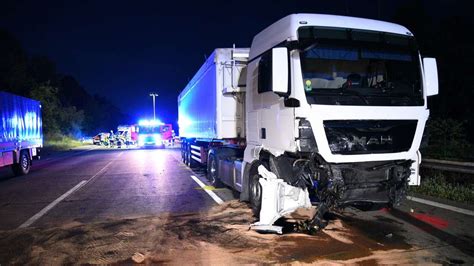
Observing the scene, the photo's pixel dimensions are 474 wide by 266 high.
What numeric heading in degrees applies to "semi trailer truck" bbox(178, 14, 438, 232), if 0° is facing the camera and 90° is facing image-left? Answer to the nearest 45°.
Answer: approximately 315°

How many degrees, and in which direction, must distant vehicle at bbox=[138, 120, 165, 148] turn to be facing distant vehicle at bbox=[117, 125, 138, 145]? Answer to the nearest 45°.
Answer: approximately 135° to its right

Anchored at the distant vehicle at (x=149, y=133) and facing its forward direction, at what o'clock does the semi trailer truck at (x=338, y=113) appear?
The semi trailer truck is roughly at 12 o'clock from the distant vehicle.

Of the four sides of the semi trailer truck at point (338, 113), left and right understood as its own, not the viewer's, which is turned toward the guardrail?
left

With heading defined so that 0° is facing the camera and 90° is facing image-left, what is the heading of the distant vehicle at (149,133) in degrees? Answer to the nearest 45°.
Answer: approximately 0°
